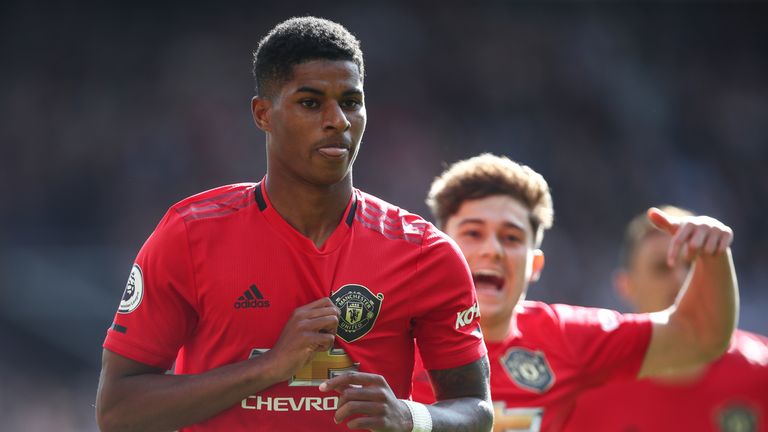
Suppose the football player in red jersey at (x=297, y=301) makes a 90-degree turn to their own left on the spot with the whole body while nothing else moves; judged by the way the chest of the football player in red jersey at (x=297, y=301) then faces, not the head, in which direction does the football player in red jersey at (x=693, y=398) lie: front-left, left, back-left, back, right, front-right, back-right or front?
front-left

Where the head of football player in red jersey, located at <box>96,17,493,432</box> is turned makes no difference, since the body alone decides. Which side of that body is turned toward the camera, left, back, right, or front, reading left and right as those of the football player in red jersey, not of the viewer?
front

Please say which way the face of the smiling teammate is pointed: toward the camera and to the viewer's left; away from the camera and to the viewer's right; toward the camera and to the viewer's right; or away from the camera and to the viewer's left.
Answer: toward the camera and to the viewer's left

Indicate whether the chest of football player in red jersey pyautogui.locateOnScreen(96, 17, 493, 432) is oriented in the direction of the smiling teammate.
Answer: no
